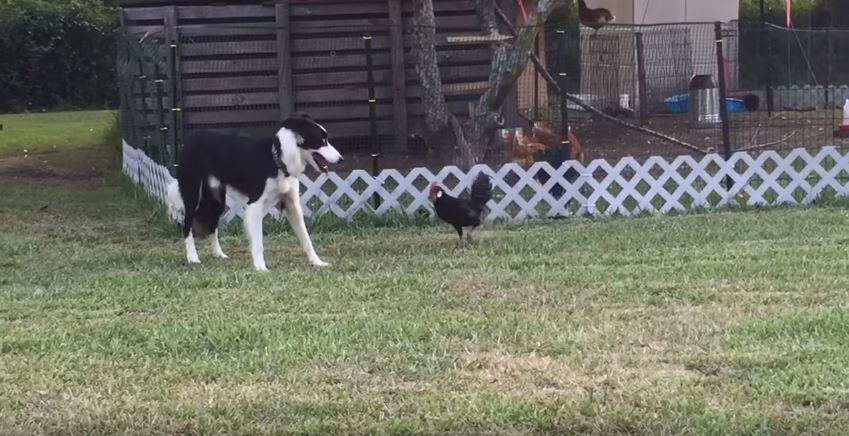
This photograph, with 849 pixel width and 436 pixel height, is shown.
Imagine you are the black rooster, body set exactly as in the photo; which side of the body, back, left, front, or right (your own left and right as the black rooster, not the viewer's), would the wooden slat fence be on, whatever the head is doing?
right

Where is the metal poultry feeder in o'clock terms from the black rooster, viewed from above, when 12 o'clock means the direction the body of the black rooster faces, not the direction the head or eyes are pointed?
The metal poultry feeder is roughly at 4 o'clock from the black rooster.

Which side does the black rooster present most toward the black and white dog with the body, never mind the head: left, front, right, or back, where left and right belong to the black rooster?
front

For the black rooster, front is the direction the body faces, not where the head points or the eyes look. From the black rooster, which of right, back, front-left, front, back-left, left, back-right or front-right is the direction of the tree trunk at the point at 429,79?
right

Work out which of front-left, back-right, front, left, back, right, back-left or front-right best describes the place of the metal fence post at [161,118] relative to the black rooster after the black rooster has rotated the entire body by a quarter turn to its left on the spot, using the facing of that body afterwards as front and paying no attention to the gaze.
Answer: back-right

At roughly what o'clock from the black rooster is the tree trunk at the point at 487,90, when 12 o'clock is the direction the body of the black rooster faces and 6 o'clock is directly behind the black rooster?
The tree trunk is roughly at 3 o'clock from the black rooster.

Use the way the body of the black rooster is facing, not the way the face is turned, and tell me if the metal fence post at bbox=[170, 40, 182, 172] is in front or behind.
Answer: in front

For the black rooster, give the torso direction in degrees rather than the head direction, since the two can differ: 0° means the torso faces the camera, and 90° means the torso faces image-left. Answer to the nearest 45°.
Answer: approximately 90°
